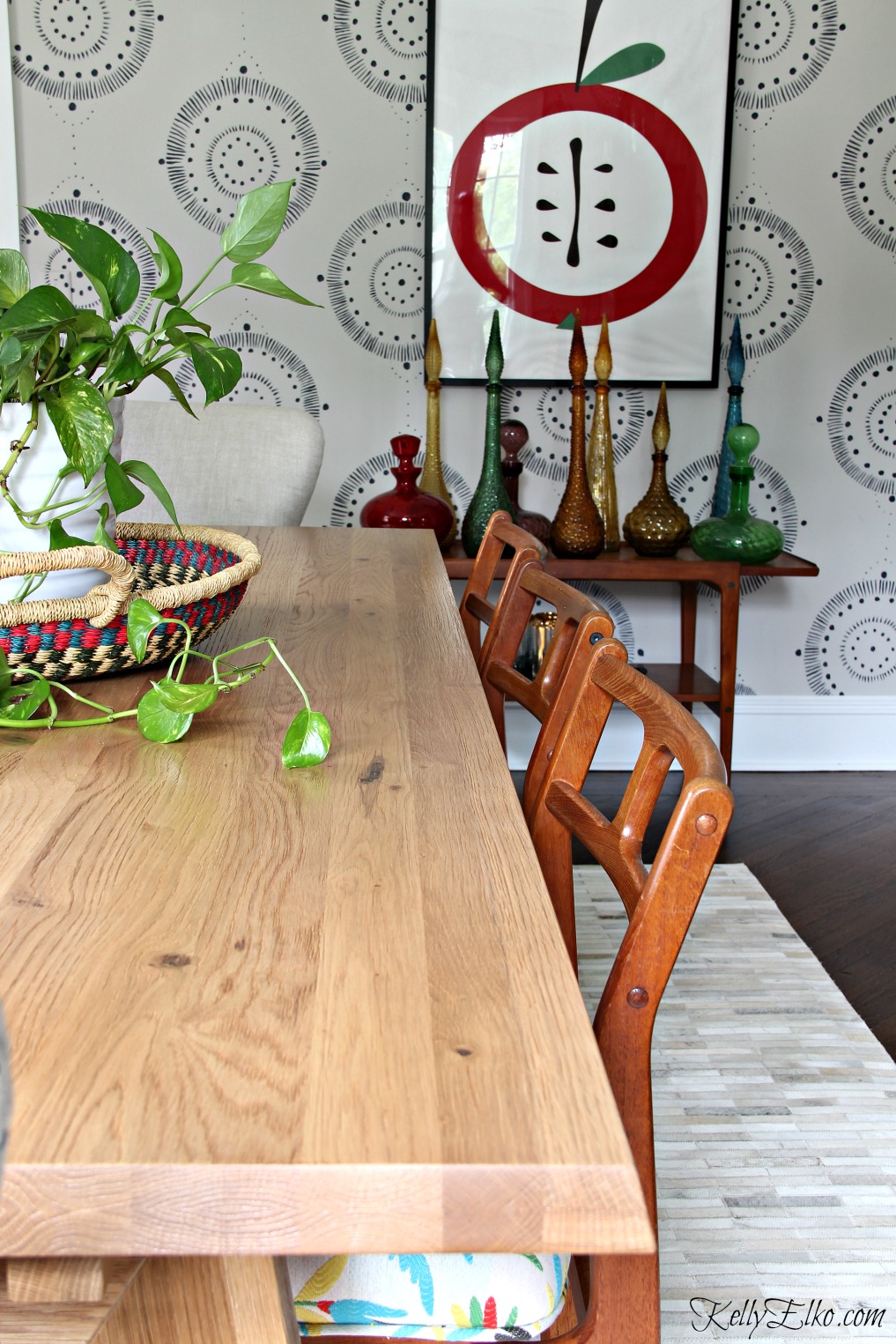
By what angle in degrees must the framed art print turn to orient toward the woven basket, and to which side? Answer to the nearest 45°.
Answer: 0° — it already faces it

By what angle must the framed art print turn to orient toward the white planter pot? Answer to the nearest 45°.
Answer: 0° — it already faces it

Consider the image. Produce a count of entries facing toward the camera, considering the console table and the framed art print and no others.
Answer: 2

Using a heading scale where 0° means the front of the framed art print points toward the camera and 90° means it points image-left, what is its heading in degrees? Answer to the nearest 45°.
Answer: approximately 0°
